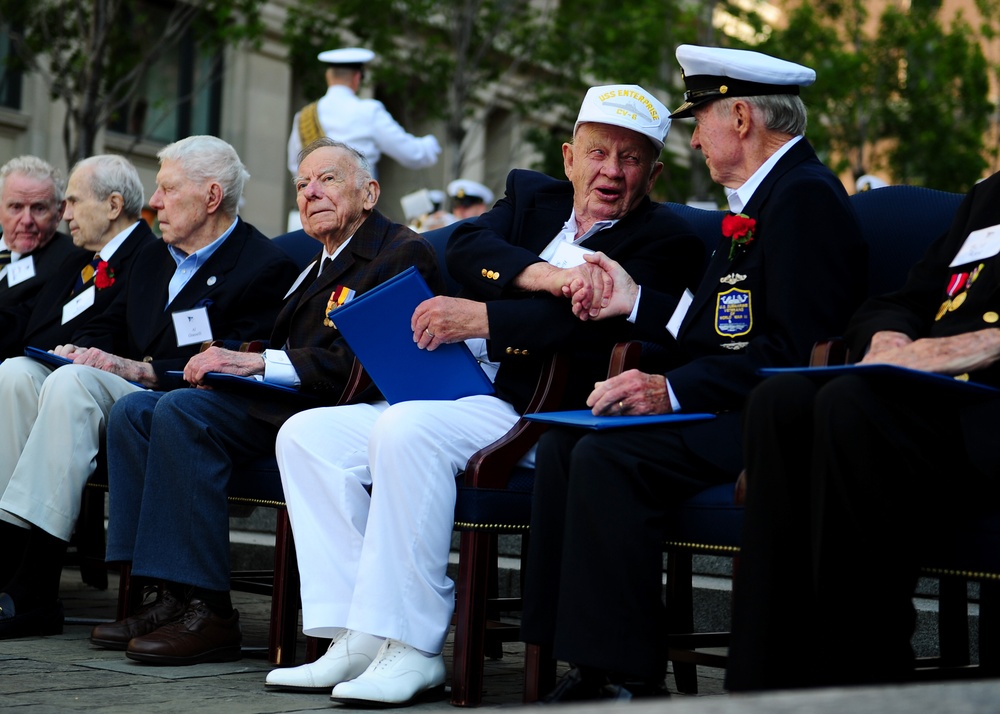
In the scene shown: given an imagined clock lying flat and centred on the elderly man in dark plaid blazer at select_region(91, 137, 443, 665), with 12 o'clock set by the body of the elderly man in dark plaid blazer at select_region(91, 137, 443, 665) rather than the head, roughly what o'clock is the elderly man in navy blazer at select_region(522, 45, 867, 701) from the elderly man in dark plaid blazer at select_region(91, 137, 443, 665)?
the elderly man in navy blazer at select_region(522, 45, 867, 701) is roughly at 9 o'clock from the elderly man in dark plaid blazer at select_region(91, 137, 443, 665).

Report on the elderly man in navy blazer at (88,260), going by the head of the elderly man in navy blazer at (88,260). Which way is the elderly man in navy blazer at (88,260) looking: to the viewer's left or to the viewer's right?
to the viewer's left

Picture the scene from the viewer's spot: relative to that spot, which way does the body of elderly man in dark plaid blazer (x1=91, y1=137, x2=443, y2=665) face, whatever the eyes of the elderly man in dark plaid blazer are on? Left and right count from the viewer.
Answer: facing the viewer and to the left of the viewer

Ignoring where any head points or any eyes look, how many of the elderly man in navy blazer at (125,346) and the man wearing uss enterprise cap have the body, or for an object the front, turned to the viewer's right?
0

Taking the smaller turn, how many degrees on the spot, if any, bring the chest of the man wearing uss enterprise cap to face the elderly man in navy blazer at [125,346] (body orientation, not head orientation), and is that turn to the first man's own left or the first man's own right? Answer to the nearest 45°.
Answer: approximately 90° to the first man's own right

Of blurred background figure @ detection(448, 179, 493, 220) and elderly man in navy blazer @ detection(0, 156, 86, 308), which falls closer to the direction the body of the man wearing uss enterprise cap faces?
the elderly man in navy blazer

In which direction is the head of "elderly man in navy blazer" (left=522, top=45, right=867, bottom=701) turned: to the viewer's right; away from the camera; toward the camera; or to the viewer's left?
to the viewer's left

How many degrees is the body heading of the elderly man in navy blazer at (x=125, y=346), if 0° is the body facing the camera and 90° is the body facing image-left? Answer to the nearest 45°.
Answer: approximately 45°

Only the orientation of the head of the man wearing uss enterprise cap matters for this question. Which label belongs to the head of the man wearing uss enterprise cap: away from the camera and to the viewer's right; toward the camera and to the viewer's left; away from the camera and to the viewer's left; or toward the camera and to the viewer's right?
toward the camera and to the viewer's right

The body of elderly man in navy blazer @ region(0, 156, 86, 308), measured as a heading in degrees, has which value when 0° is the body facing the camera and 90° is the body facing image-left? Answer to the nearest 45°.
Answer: approximately 45°

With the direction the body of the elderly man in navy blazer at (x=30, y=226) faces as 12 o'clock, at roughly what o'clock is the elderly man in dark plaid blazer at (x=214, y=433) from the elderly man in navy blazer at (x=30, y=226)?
the elderly man in dark plaid blazer at (x=214, y=433) is roughly at 10 o'clock from the elderly man in navy blazer at (x=30, y=226).

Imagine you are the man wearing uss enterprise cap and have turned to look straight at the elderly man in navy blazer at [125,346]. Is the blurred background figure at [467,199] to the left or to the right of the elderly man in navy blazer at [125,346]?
right

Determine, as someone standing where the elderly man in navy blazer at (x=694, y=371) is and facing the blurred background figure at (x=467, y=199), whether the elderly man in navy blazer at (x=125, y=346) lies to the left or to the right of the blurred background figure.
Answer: left

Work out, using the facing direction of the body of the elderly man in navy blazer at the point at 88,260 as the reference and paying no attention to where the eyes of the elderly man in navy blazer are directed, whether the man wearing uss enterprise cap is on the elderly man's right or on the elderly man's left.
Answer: on the elderly man's left

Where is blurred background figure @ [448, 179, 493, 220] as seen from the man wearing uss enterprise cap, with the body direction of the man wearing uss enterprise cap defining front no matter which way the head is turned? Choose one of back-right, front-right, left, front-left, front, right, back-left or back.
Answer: back-right
